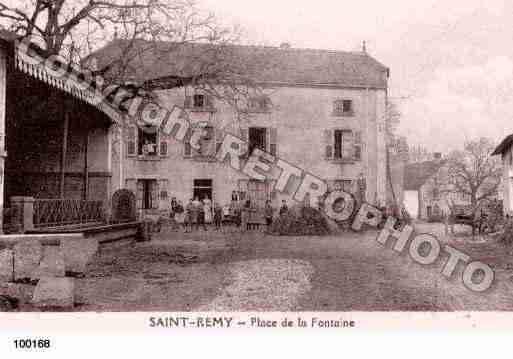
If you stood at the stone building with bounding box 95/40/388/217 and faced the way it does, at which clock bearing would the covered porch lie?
The covered porch is roughly at 1 o'clock from the stone building.

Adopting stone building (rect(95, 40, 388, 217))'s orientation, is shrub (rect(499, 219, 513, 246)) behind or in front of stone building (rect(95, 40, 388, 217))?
in front

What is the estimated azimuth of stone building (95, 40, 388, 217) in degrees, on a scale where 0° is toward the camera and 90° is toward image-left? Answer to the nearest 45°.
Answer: approximately 0°

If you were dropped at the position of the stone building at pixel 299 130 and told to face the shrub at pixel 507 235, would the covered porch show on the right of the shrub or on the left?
right
